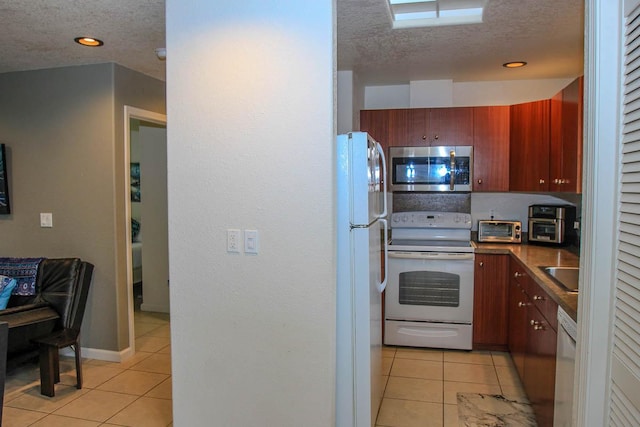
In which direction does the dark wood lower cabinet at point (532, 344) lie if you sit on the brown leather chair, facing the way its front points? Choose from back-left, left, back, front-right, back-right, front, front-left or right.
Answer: left

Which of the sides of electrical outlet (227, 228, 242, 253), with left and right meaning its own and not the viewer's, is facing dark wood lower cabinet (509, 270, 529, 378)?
left

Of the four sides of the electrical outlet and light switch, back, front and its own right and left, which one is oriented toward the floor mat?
left

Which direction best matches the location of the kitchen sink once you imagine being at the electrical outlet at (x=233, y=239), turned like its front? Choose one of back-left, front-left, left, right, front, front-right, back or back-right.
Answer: left

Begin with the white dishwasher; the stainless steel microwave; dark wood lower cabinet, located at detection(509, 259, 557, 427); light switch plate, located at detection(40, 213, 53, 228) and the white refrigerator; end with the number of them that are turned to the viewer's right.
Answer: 1

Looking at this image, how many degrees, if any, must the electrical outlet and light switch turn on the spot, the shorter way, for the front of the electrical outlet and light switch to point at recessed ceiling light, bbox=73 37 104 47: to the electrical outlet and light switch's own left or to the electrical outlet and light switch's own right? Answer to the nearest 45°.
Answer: approximately 135° to the electrical outlet and light switch's own right

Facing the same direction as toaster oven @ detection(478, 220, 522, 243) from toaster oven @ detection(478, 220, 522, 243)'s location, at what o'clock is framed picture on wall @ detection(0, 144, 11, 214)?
The framed picture on wall is roughly at 2 o'clock from the toaster oven.

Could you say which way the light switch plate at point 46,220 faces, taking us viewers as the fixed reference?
facing the viewer

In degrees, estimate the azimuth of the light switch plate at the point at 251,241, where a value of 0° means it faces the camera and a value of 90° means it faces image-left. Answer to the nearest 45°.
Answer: approximately 0°

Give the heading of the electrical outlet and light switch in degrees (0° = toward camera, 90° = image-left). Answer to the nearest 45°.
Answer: approximately 0°

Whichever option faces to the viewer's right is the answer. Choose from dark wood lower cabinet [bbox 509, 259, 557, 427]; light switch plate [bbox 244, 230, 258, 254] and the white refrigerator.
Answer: the white refrigerator

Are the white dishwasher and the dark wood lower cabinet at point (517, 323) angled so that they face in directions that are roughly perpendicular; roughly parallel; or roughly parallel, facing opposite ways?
roughly parallel

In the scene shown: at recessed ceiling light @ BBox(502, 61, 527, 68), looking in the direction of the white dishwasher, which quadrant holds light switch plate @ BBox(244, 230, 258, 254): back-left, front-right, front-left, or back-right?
front-right

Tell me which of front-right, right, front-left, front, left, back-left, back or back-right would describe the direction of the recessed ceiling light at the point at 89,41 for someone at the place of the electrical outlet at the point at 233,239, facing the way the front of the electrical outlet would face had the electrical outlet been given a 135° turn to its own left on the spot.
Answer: left

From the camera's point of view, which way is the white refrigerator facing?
to the viewer's right

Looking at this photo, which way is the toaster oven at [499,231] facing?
toward the camera

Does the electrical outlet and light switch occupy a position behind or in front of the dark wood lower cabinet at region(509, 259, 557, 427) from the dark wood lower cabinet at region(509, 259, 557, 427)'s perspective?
in front
